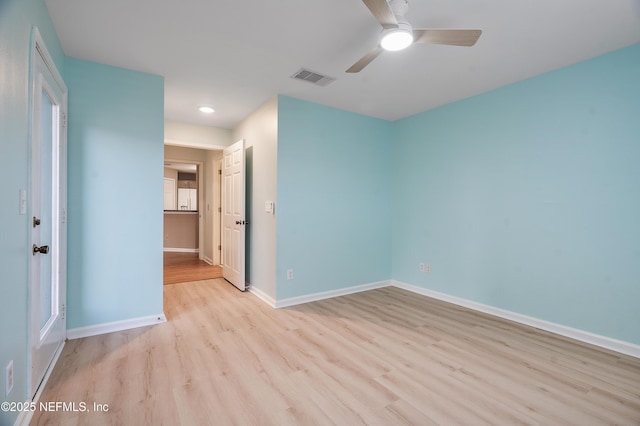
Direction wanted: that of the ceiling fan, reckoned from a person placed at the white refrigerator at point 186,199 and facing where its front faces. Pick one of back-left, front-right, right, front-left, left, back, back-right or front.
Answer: front

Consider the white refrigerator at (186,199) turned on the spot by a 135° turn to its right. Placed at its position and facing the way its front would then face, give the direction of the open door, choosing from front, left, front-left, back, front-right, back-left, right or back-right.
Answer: back-left

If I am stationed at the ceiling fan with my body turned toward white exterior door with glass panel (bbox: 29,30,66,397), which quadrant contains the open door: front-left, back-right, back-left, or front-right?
front-right

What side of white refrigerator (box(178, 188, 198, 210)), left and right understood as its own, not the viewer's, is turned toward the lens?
front

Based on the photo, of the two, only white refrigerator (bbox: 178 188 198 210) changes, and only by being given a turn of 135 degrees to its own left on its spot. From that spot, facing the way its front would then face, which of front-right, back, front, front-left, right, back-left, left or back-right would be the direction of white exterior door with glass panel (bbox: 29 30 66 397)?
back-right
